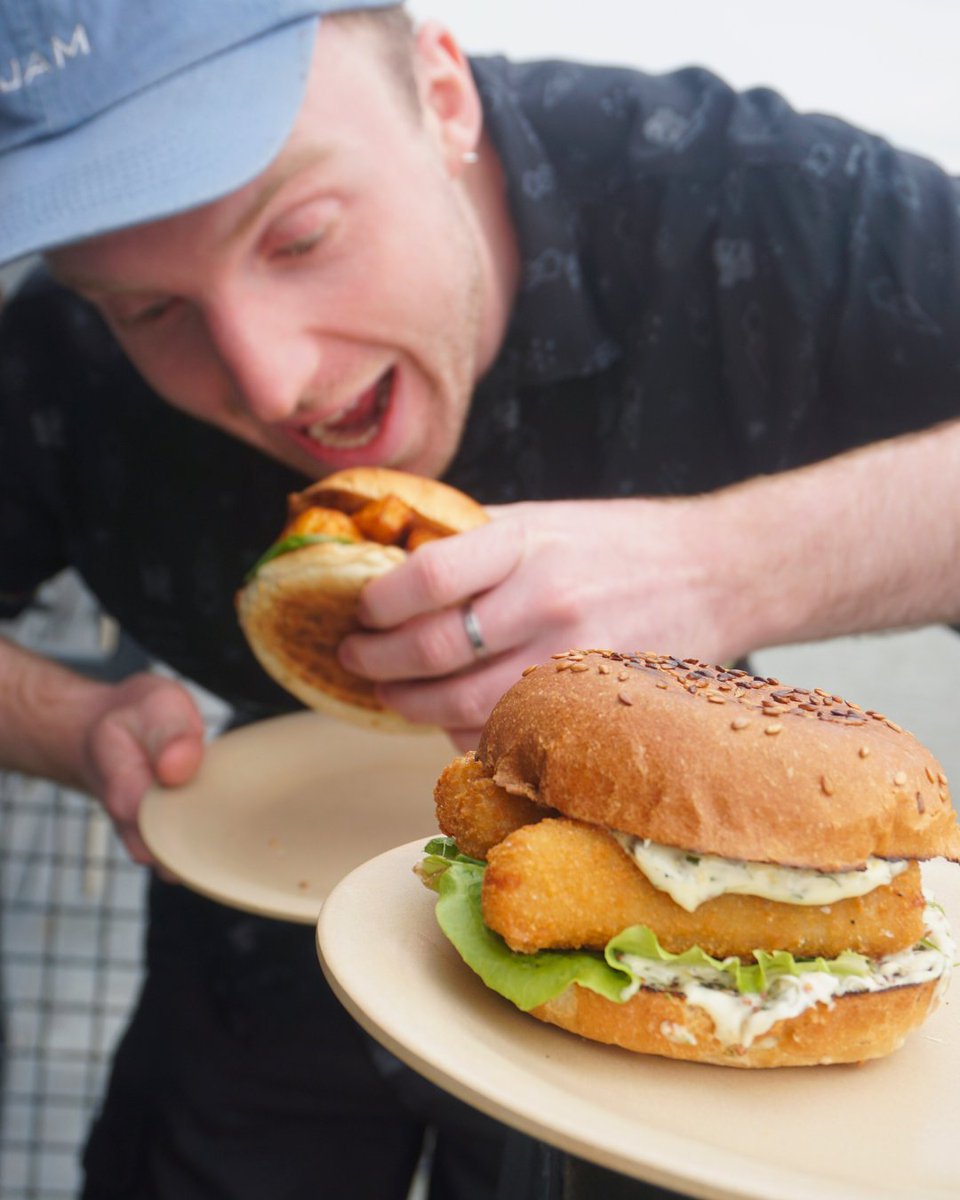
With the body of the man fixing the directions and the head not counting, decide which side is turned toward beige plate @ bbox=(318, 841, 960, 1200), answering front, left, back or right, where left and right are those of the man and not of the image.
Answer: front

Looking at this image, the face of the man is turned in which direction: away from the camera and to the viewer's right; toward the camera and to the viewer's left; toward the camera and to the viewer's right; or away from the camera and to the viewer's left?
toward the camera and to the viewer's left

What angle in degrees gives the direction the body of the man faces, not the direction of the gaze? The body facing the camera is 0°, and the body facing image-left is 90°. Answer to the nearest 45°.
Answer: approximately 0°
